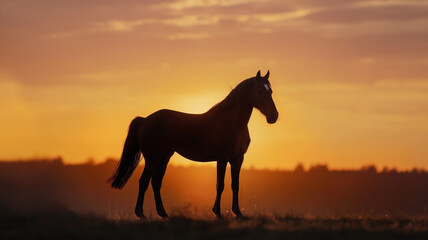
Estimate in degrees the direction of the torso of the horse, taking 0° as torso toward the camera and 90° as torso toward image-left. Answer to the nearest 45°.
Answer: approximately 270°
